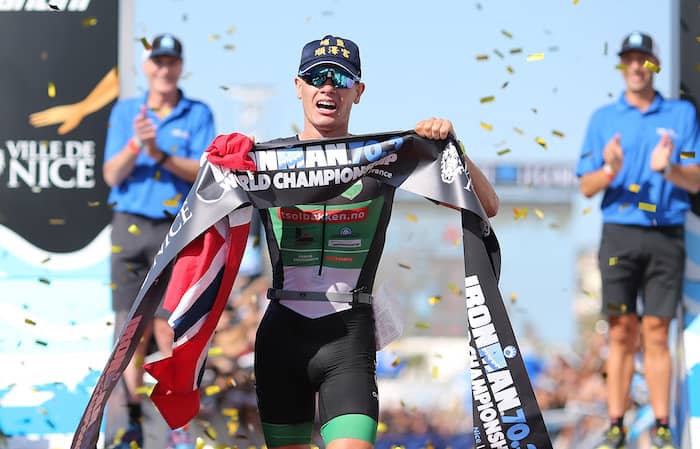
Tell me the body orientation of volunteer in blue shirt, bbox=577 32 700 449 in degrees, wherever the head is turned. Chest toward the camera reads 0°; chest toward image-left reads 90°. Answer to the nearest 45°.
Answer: approximately 0°

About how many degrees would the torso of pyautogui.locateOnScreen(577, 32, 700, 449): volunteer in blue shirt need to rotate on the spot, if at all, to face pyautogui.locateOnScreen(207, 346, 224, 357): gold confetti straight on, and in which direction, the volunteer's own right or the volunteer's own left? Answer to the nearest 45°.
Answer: approximately 90° to the volunteer's own right

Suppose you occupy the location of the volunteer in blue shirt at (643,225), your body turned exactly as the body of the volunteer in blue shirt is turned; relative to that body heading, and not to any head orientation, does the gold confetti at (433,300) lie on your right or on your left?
on your right

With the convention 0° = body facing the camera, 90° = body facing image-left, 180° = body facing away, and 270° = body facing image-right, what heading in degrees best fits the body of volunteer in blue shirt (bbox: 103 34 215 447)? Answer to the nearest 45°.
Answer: approximately 0°

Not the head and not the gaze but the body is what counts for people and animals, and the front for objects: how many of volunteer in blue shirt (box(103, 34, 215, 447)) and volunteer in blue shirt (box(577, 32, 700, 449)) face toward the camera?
2

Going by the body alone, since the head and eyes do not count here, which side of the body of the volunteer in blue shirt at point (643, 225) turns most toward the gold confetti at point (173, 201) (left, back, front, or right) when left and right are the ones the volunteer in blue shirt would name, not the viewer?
right
